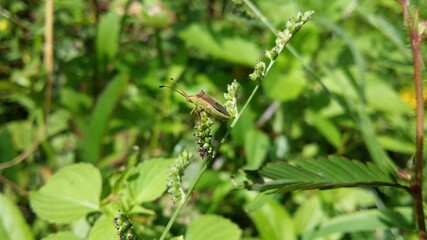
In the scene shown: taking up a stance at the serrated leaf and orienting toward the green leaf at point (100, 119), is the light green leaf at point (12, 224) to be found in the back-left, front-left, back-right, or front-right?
front-left

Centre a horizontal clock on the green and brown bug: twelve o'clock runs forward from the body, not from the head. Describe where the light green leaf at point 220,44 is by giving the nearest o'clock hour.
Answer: The light green leaf is roughly at 3 o'clock from the green and brown bug.

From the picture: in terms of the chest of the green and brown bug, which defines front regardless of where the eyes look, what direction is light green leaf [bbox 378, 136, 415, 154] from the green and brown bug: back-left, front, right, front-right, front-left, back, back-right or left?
back-right

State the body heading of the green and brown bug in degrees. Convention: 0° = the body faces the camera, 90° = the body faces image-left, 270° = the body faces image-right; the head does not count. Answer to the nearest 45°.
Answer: approximately 90°
